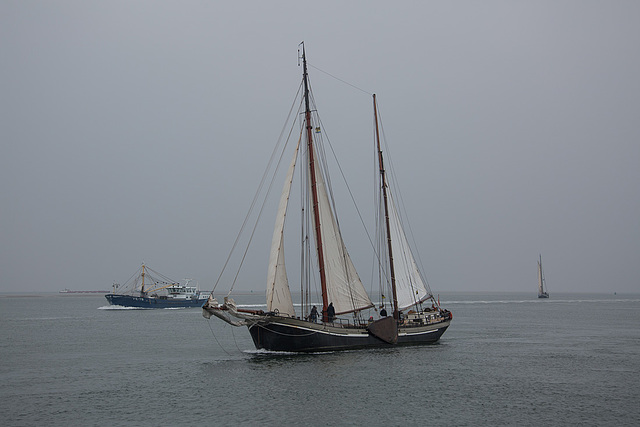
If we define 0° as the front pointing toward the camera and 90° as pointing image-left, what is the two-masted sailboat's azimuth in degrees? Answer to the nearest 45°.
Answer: approximately 45°
